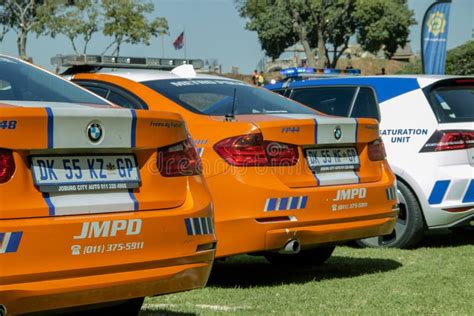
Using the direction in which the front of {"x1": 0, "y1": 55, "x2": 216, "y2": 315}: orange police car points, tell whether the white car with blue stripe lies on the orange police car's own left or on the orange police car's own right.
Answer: on the orange police car's own right

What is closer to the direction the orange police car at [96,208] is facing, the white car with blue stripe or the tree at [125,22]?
the tree

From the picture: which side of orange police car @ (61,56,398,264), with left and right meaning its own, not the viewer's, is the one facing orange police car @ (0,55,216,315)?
left

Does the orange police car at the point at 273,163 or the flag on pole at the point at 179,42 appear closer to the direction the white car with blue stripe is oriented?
the flag on pole

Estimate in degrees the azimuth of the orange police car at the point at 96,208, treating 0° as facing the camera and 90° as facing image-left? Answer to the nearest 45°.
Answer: approximately 135°

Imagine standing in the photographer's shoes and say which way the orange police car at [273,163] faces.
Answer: facing away from the viewer and to the left of the viewer

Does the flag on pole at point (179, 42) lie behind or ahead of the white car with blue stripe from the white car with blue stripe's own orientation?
ahead

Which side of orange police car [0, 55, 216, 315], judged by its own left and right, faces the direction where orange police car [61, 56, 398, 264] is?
right

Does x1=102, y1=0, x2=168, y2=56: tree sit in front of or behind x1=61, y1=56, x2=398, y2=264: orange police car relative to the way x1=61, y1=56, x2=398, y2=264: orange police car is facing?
in front

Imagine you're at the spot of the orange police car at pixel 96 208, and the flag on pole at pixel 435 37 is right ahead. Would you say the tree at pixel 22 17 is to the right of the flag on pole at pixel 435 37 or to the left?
left

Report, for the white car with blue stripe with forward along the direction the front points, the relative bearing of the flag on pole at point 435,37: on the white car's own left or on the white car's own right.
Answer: on the white car's own right

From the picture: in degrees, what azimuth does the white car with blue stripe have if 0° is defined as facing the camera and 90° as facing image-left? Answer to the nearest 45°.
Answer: approximately 135°
